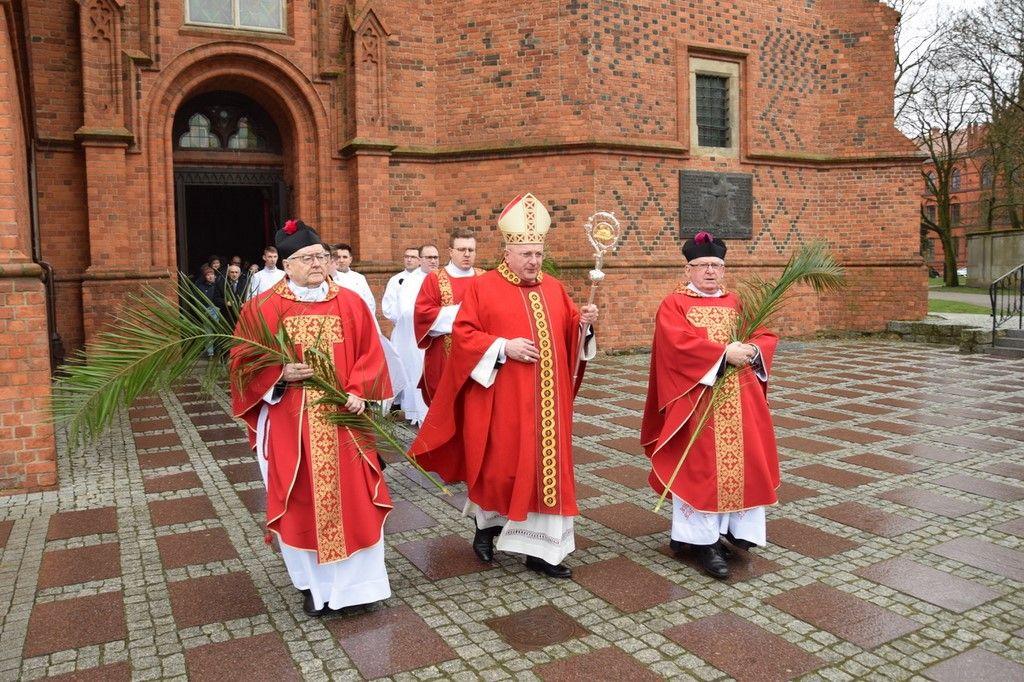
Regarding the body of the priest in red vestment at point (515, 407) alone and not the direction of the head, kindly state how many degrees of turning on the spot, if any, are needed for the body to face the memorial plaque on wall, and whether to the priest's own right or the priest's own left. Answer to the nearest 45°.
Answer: approximately 135° to the priest's own left

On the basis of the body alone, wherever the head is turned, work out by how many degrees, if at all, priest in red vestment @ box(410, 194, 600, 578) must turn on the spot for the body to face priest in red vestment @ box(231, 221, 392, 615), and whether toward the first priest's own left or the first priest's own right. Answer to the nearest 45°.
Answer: approximately 90° to the first priest's own right

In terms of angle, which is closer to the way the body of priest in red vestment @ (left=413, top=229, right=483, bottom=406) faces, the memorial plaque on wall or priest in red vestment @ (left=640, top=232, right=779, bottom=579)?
the priest in red vestment

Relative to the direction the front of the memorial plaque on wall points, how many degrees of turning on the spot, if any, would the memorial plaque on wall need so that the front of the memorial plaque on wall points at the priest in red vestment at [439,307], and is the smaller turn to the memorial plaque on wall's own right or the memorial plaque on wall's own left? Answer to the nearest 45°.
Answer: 0° — it already faces them

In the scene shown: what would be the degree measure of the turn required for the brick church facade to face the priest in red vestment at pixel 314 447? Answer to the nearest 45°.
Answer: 0° — it already faces them

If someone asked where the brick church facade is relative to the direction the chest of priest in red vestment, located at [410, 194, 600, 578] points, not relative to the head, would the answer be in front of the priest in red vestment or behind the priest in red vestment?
behind

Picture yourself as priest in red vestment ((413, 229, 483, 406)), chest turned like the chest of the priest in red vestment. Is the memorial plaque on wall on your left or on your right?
on your left

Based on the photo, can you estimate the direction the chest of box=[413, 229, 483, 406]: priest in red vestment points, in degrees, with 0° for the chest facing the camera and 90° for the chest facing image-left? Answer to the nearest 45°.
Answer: approximately 315°
